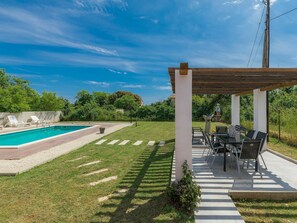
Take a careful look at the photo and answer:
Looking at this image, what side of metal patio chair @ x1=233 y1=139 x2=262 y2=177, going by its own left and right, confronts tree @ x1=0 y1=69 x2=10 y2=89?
front

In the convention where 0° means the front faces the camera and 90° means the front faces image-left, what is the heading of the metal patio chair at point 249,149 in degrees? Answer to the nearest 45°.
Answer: approximately 135°

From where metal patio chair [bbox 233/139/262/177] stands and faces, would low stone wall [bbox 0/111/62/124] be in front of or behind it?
in front

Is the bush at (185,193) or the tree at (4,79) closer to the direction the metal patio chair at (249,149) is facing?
the tree
